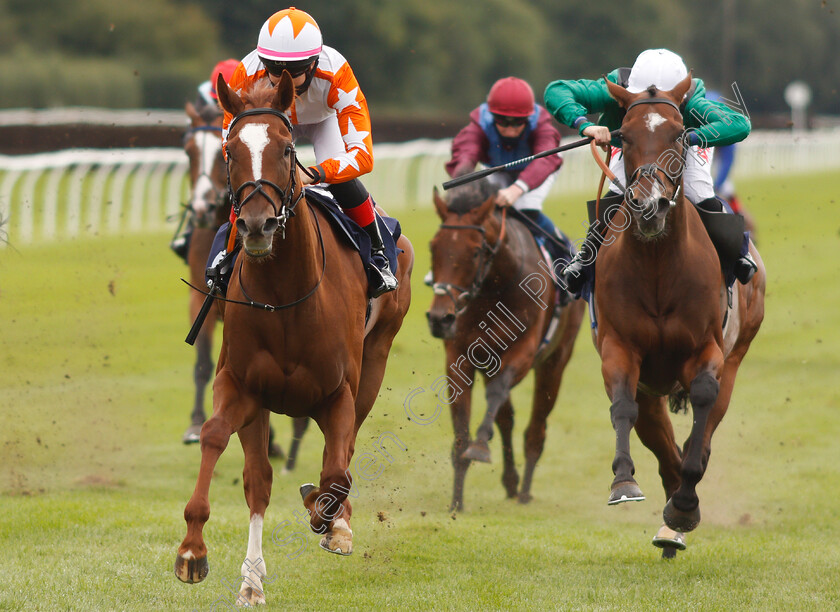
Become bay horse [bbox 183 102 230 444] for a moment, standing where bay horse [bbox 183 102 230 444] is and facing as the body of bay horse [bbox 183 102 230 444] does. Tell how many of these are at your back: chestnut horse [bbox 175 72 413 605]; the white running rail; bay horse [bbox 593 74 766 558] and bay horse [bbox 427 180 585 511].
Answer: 1

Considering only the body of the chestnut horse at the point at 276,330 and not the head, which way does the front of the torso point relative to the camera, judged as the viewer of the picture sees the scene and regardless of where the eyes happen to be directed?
toward the camera

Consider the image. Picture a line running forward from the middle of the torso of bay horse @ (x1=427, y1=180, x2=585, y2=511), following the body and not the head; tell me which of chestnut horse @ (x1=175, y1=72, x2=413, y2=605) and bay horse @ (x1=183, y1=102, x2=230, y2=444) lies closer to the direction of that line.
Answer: the chestnut horse

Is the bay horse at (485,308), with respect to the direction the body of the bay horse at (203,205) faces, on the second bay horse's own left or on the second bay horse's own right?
on the second bay horse's own left

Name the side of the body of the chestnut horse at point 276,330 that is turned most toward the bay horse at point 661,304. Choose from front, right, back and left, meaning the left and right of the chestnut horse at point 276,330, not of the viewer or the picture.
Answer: left

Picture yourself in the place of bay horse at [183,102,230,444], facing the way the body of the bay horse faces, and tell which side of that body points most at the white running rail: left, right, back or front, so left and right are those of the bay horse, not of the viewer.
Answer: back

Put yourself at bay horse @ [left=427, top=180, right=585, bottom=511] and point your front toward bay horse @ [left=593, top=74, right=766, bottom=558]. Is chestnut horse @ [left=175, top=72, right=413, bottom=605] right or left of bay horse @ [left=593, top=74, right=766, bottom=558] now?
right

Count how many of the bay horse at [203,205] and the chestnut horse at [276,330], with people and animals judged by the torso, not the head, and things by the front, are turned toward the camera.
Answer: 2

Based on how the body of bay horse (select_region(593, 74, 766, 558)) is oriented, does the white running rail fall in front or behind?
behind

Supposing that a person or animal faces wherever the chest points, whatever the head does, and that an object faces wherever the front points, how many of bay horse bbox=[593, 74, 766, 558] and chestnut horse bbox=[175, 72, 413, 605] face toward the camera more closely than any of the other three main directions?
2

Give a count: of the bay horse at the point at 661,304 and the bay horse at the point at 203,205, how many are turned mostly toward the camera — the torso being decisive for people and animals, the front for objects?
2

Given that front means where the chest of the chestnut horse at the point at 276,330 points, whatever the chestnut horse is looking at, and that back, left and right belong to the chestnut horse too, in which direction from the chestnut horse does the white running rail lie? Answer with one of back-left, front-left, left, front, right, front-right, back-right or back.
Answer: back

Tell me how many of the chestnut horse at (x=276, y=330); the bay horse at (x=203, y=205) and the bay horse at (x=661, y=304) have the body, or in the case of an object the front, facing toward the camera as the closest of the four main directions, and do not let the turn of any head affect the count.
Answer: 3

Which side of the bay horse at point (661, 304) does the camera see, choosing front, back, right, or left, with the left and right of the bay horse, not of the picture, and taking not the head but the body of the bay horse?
front

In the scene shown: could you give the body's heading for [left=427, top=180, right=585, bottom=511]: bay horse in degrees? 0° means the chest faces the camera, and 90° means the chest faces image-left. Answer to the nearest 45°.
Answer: approximately 45°
